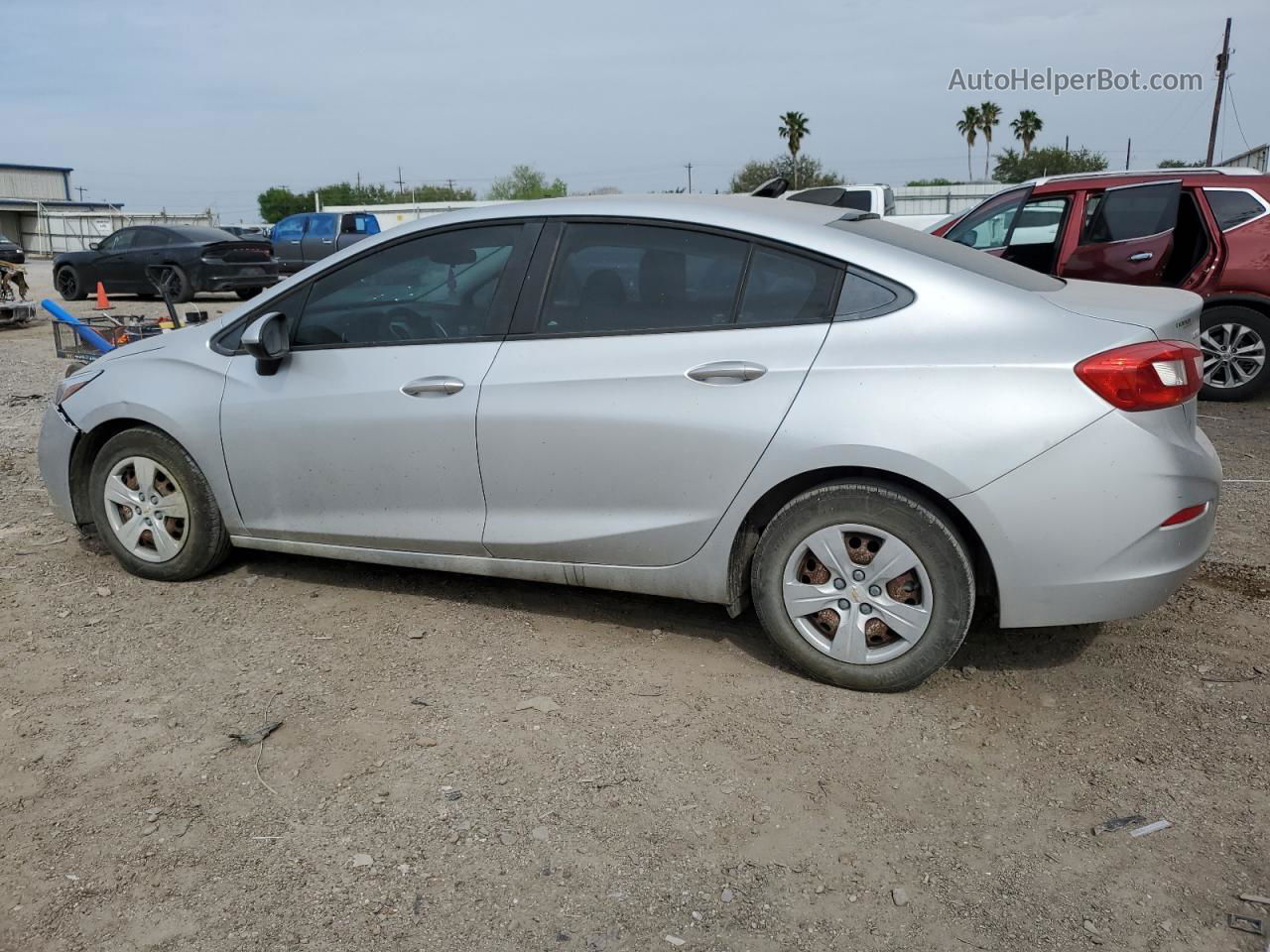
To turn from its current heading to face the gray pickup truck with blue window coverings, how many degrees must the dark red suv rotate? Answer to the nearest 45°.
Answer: approximately 45° to its right

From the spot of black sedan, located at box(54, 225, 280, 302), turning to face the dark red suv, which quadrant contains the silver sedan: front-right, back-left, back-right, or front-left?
front-right

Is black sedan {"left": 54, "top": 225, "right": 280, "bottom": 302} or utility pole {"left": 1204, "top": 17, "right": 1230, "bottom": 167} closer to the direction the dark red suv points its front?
the black sedan

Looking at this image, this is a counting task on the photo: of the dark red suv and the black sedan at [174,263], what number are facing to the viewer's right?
0

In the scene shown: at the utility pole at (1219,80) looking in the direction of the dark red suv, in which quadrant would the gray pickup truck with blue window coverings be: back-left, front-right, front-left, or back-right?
front-right

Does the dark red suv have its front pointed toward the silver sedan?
no

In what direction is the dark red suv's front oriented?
to the viewer's left

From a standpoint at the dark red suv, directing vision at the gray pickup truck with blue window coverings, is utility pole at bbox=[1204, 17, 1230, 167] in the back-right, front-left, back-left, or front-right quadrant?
front-right

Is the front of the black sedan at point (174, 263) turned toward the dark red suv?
no

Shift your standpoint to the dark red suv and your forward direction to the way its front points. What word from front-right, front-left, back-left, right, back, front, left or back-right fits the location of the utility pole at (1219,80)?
right

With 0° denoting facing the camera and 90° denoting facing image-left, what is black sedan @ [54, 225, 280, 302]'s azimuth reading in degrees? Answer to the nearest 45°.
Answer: approximately 135°

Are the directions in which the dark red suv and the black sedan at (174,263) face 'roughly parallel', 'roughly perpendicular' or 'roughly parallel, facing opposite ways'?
roughly parallel

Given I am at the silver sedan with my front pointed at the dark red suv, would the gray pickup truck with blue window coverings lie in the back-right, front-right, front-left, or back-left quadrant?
front-left

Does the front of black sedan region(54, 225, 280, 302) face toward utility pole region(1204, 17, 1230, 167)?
no

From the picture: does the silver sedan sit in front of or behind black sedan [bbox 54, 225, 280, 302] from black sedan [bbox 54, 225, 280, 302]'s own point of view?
behind
